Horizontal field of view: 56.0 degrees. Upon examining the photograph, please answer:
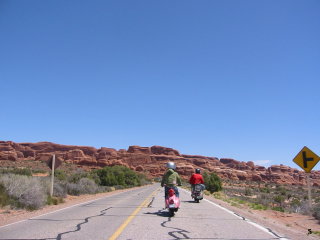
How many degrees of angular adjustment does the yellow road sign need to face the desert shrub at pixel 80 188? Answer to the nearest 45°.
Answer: approximately 135° to its right

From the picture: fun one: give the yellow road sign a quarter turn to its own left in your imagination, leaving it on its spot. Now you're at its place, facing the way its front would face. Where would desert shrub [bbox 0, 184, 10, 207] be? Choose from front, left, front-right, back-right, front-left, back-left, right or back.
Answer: back

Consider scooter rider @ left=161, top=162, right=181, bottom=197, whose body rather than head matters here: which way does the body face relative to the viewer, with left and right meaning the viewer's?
facing away from the viewer

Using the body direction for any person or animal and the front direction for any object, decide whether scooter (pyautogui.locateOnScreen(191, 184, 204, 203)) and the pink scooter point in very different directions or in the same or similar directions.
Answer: same or similar directions

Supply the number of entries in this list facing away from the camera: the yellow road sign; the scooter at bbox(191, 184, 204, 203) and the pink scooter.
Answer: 2

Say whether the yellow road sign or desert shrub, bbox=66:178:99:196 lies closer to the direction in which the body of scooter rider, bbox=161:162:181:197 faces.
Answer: the desert shrub

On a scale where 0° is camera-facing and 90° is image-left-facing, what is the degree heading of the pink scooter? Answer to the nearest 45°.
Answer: approximately 180°

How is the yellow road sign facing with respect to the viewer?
toward the camera

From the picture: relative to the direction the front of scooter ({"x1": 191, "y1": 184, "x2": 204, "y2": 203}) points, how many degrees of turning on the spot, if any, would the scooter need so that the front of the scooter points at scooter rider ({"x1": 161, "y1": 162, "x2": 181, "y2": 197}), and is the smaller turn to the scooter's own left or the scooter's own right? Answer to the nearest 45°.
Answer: approximately 180°

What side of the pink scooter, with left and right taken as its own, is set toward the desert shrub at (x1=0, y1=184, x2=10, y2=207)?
left

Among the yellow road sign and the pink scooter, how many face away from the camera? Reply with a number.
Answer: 1

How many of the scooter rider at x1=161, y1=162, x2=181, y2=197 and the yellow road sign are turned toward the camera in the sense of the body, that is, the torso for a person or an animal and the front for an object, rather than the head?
1

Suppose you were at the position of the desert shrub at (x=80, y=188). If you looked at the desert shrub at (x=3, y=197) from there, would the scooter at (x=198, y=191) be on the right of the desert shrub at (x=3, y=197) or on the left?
left

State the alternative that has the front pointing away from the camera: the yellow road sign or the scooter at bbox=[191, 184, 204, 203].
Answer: the scooter

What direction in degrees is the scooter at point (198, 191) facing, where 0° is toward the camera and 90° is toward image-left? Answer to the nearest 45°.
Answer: approximately 180°

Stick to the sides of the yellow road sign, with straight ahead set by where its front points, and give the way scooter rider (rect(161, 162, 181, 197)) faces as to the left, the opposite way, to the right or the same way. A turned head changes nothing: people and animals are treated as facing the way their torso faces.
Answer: the opposite way

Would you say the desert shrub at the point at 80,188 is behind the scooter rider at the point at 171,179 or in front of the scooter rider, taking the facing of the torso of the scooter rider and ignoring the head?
in front

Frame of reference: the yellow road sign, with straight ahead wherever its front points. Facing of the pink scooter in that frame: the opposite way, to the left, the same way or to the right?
the opposite way
